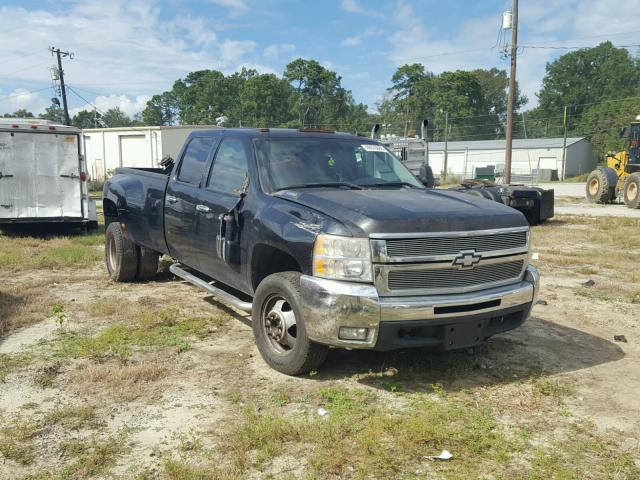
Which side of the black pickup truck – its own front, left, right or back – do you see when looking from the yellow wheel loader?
left

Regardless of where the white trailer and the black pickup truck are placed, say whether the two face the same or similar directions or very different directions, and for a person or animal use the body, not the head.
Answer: very different directions

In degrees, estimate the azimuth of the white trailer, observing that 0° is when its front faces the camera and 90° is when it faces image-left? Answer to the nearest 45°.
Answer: approximately 180°

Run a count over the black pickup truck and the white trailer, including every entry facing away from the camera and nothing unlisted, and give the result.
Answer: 1

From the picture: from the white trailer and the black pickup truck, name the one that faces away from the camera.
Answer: the white trailer

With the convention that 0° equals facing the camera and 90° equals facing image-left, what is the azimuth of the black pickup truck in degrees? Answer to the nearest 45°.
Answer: approximately 315°

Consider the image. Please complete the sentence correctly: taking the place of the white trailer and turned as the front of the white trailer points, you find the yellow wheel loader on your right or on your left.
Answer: on your right

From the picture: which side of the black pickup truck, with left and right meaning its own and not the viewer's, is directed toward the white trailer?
back
